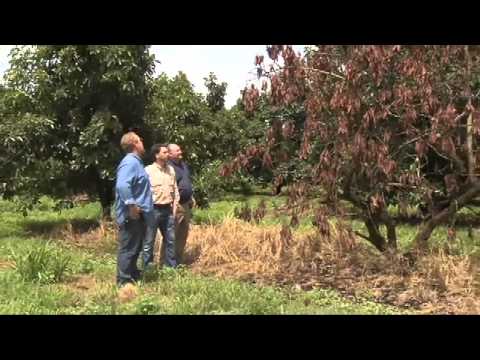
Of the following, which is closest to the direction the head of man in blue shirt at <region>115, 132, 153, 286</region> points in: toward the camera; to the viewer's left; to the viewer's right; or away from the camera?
to the viewer's right

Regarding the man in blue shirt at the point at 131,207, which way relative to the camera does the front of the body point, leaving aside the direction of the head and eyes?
to the viewer's right

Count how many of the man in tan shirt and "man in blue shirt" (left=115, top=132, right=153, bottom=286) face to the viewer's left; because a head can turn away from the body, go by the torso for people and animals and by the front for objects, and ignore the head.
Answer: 0

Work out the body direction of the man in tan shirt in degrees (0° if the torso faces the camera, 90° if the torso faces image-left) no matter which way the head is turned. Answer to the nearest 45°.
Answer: approximately 315°
